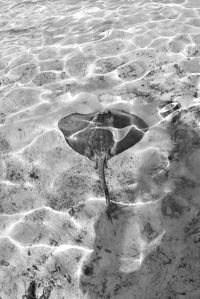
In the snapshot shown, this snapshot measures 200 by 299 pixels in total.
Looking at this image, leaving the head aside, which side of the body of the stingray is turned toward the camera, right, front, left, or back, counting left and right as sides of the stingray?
back
